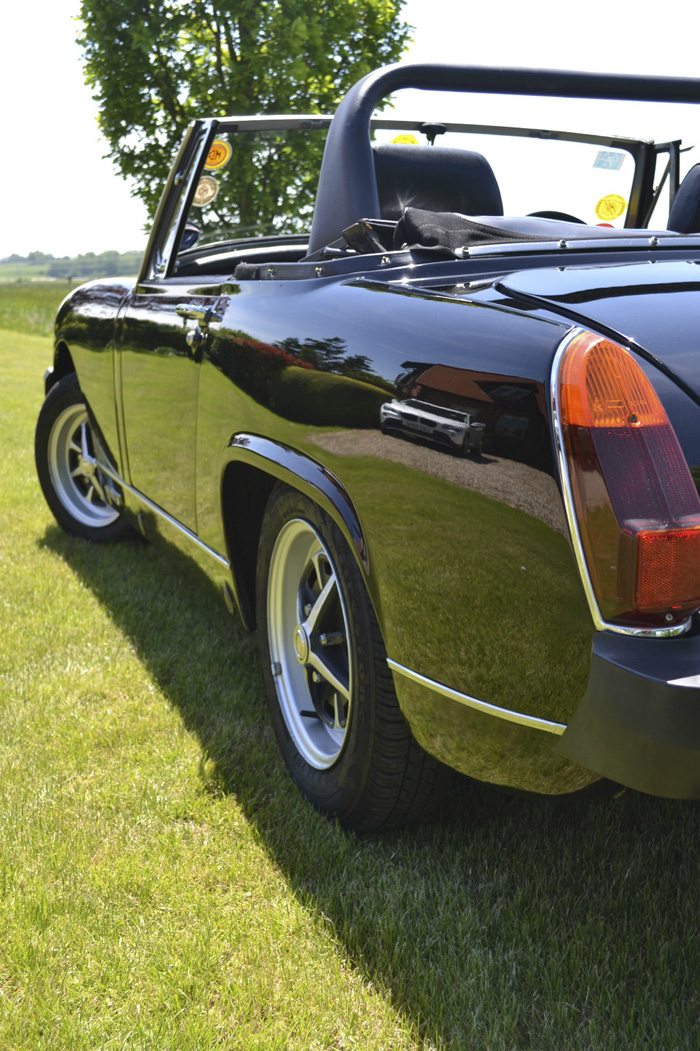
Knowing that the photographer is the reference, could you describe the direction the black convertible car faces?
facing away from the viewer and to the left of the viewer

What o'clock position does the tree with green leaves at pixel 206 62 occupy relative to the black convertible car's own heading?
The tree with green leaves is roughly at 1 o'clock from the black convertible car.
